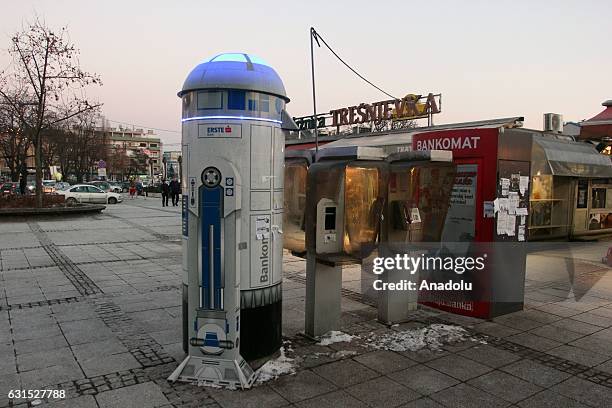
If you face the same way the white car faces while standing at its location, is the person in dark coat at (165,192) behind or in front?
in front

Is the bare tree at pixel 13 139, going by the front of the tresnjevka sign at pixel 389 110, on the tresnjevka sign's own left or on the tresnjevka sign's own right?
on the tresnjevka sign's own right

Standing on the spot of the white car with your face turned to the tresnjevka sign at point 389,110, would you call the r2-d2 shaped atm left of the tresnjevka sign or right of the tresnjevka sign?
right

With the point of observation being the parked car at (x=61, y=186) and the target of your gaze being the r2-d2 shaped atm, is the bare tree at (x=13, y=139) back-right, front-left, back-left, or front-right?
front-right

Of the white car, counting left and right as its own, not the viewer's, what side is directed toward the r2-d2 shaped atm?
right

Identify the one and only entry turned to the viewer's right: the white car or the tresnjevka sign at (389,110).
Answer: the white car

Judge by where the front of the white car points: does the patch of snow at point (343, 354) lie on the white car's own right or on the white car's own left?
on the white car's own right

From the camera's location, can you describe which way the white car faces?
facing to the right of the viewer

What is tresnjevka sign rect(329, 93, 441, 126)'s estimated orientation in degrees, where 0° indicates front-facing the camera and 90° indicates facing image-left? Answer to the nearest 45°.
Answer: approximately 45°

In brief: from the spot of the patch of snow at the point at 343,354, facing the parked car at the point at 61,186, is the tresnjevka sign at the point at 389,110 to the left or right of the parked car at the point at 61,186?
right
